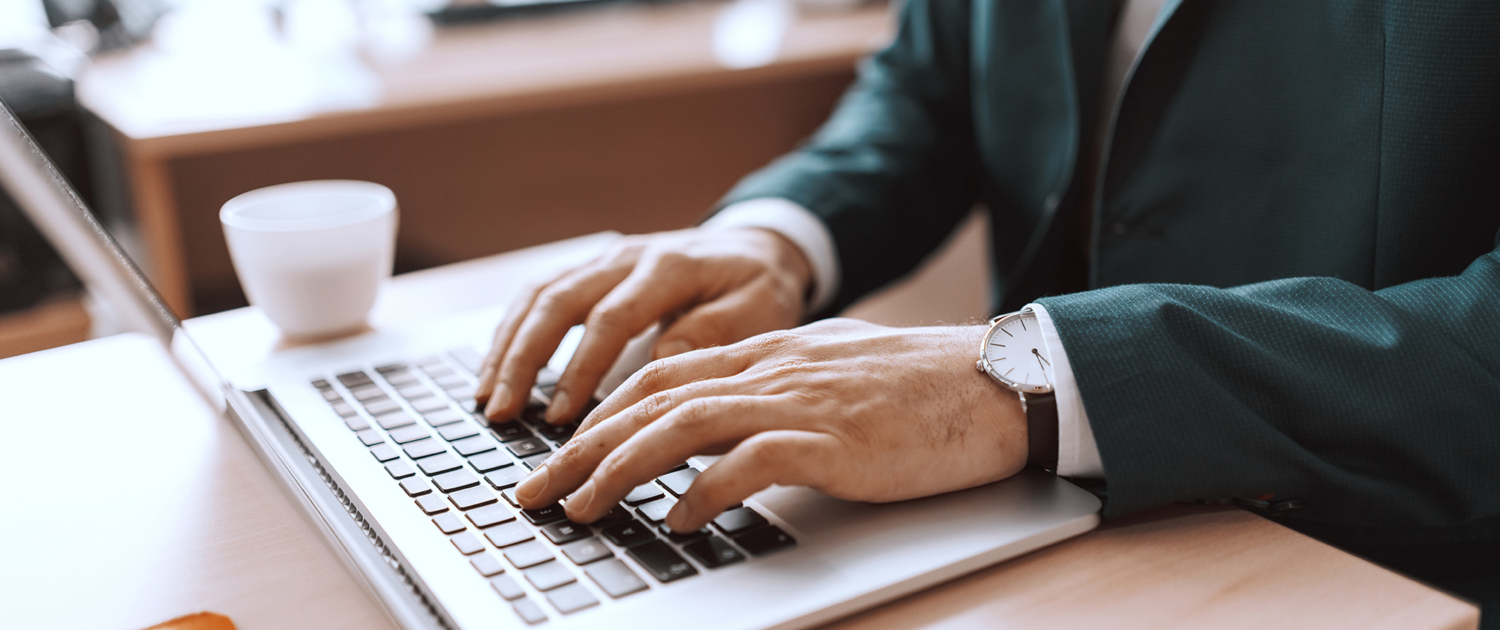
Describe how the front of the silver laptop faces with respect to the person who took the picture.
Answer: facing away from the viewer and to the right of the viewer
